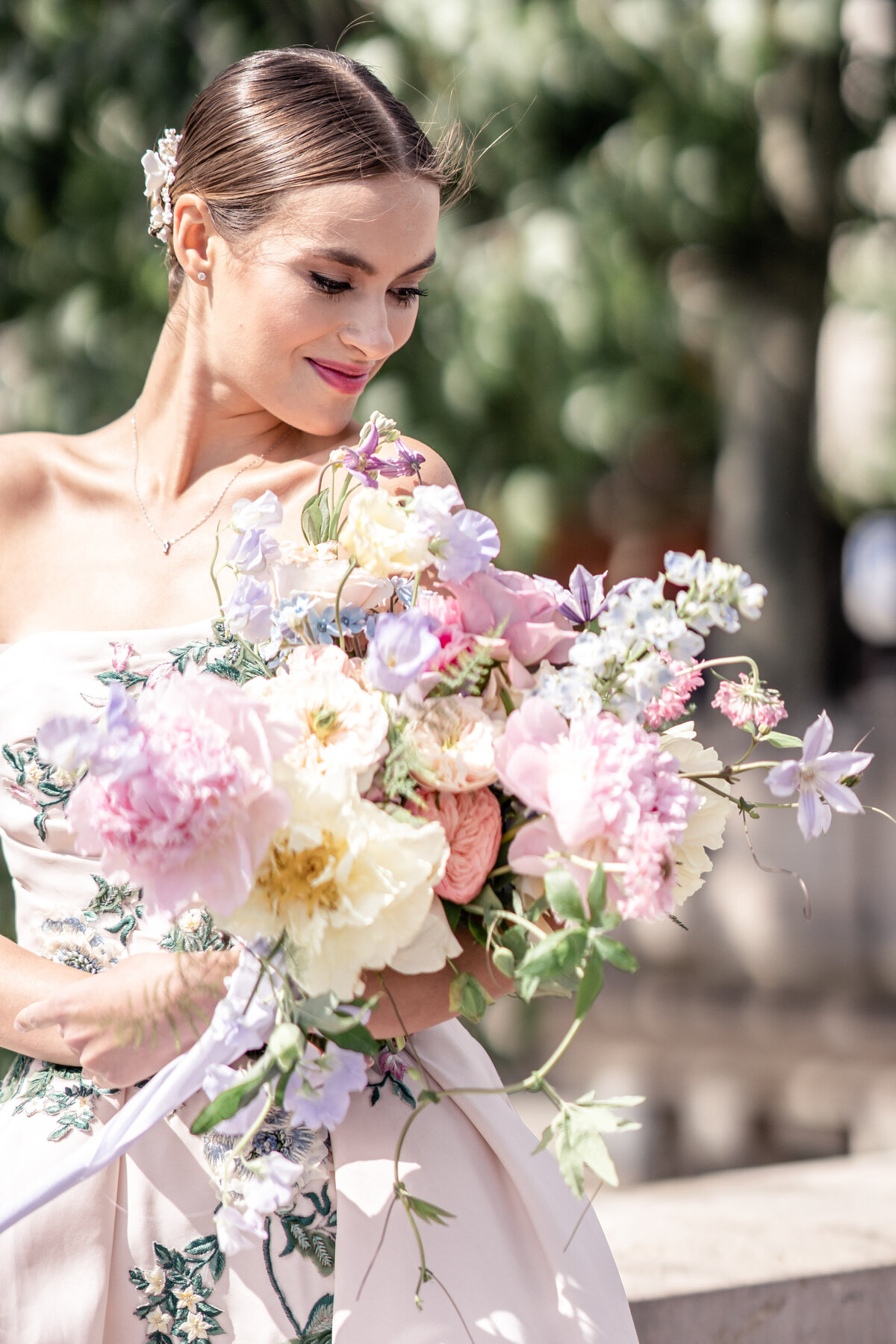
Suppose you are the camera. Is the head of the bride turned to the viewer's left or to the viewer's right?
to the viewer's right

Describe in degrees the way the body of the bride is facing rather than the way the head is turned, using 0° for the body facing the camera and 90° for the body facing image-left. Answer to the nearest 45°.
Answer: approximately 315°
